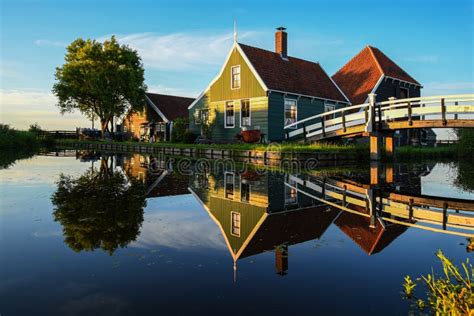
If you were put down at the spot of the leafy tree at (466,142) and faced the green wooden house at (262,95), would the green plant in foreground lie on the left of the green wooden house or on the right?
left

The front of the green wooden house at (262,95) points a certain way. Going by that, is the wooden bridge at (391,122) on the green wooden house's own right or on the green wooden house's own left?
on the green wooden house's own left

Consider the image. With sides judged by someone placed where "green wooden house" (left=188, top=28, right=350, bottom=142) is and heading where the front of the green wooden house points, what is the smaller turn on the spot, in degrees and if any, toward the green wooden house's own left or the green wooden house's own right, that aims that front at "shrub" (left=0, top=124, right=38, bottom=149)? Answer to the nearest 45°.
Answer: approximately 45° to the green wooden house's own right

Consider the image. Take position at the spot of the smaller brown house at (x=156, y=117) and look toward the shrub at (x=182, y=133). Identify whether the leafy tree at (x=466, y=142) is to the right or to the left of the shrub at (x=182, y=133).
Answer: left

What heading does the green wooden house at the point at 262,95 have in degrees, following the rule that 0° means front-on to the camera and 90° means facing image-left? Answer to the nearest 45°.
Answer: approximately 45°

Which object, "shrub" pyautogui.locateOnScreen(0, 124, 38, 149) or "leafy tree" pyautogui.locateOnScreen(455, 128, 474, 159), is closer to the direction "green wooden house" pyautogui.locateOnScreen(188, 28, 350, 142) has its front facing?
the shrub

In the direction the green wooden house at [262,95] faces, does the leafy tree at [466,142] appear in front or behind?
behind

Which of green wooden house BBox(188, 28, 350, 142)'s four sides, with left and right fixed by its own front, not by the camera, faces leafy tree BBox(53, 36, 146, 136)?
right

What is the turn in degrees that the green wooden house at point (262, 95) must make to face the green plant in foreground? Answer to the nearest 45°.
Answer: approximately 45° to its left

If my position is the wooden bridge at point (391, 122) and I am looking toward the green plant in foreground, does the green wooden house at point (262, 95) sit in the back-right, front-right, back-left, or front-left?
back-right
